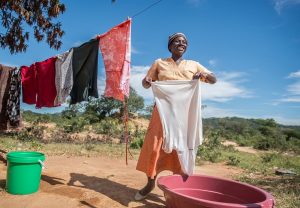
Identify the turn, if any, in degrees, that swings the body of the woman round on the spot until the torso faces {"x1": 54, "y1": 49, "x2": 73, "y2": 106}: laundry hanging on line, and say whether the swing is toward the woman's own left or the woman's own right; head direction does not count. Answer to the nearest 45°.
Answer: approximately 135° to the woman's own right

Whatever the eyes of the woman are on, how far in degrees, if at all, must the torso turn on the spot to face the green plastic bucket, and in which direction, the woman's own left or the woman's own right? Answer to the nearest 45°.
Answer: approximately 90° to the woman's own right

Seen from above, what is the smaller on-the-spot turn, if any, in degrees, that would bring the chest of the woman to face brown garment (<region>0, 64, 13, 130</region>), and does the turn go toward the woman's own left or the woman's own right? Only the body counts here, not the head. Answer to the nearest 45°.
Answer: approximately 135° to the woman's own right

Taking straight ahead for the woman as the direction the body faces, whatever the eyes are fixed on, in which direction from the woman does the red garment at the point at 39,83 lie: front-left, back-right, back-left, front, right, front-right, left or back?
back-right

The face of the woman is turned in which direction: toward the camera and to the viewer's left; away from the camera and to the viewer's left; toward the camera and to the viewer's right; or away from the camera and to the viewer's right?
toward the camera and to the viewer's right

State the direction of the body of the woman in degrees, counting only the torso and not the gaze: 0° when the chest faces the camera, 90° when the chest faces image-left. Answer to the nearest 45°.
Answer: approximately 0°

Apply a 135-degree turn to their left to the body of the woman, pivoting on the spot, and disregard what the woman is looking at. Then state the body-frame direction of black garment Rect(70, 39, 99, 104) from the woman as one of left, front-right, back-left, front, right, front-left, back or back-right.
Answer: left
